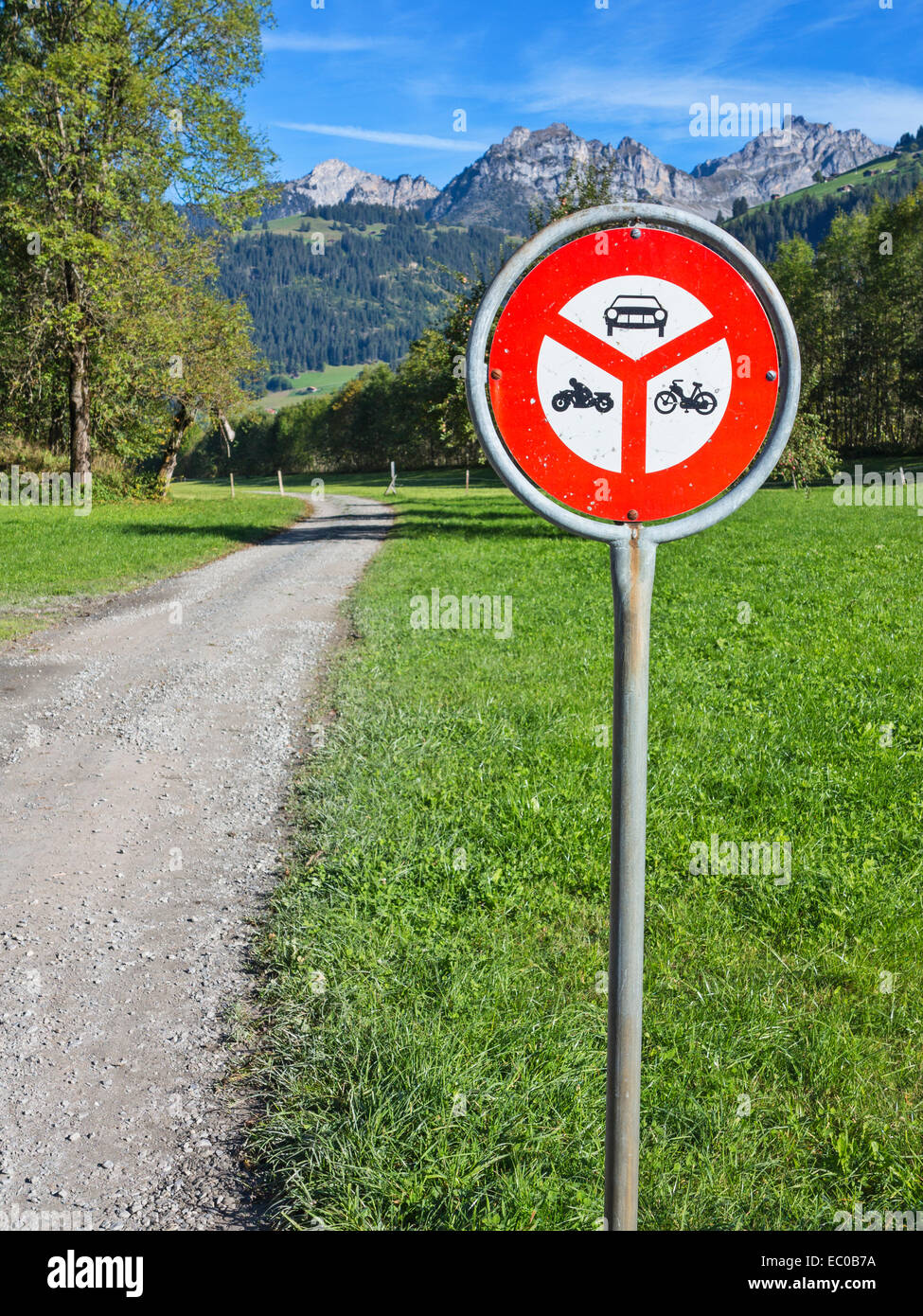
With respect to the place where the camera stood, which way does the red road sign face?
facing the viewer
